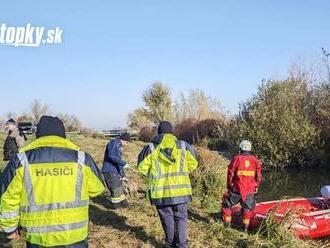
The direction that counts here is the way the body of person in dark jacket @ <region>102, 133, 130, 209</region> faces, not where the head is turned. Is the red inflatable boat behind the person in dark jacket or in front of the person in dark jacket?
in front

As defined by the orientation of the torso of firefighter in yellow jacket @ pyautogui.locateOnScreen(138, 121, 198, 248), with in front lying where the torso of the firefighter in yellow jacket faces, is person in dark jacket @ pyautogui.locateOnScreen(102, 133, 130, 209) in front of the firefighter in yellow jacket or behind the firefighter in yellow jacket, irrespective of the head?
in front

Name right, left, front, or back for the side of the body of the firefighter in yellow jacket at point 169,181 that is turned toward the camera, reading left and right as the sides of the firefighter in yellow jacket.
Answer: back

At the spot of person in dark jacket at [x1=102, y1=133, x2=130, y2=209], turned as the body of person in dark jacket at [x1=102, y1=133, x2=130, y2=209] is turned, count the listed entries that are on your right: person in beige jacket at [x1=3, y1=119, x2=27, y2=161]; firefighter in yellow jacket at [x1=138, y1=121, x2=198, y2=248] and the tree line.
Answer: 1
